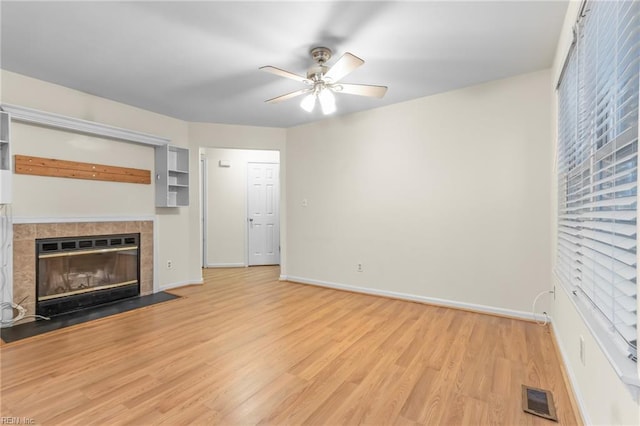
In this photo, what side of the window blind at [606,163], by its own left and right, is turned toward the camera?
left

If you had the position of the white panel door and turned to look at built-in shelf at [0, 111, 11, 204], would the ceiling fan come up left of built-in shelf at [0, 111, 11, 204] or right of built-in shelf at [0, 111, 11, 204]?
left

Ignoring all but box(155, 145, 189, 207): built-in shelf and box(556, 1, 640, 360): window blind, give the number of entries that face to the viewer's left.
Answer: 1

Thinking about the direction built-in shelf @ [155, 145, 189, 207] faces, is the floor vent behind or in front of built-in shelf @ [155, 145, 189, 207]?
in front

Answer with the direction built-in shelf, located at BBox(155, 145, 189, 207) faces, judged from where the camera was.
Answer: facing the viewer and to the right of the viewer

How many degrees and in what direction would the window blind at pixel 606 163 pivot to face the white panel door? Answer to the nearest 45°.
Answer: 0° — it already faces it

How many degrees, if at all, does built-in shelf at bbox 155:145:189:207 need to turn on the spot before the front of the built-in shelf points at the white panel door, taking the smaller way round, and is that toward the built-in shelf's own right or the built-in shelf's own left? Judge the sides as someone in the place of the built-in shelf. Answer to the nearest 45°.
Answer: approximately 90° to the built-in shelf's own left

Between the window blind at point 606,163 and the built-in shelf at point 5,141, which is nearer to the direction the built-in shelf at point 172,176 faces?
the window blind

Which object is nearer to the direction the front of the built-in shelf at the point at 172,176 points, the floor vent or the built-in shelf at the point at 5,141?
the floor vent

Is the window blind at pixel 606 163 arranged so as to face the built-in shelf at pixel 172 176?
yes

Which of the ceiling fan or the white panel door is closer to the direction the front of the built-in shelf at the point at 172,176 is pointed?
the ceiling fan

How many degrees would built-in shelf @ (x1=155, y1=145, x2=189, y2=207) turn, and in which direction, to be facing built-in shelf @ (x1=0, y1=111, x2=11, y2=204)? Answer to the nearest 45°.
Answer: approximately 90° to its right

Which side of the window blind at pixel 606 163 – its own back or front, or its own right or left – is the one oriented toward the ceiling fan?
front
